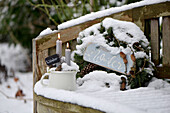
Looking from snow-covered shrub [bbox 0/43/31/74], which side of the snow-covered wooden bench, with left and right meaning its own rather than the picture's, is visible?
right

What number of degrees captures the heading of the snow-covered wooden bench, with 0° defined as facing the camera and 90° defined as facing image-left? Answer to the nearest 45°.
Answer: approximately 45°
